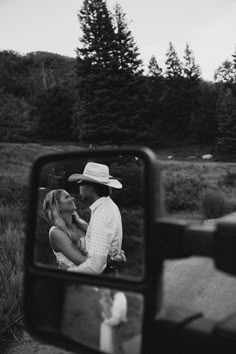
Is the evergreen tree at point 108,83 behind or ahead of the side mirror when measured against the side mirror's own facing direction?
behind

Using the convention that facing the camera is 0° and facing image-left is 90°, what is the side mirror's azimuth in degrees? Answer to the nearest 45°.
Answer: approximately 0°

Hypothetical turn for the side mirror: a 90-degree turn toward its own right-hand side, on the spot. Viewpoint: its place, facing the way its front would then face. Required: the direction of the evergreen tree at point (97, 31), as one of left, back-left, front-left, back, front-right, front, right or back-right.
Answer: right

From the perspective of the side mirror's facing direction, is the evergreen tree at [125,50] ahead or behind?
behind
